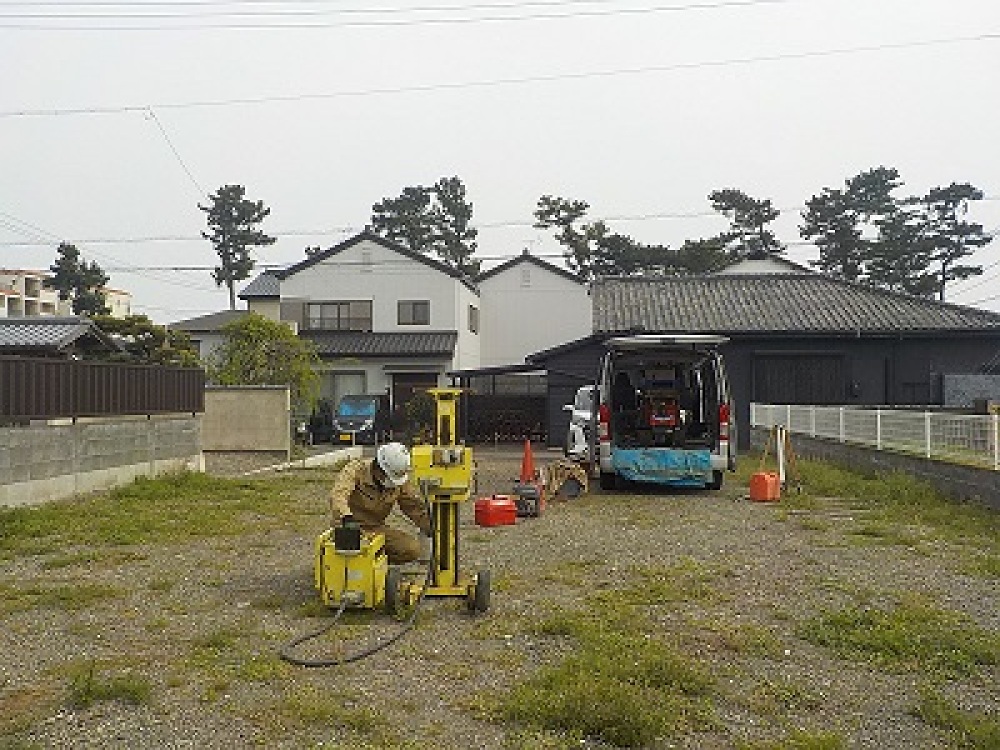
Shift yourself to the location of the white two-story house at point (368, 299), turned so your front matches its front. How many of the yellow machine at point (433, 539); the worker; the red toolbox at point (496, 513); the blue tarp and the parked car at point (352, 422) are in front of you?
5

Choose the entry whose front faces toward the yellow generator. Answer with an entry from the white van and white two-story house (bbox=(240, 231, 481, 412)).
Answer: the white two-story house

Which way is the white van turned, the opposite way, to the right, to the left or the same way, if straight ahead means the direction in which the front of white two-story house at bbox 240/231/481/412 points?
the opposite way

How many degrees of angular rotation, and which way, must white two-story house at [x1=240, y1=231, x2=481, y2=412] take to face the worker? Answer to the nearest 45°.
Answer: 0° — it already faces them

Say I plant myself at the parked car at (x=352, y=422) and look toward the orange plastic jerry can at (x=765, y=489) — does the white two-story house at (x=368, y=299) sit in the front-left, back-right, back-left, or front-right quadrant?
back-left

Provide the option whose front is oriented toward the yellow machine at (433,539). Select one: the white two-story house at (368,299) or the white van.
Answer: the white two-story house

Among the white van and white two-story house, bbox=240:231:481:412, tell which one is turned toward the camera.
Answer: the white two-story house

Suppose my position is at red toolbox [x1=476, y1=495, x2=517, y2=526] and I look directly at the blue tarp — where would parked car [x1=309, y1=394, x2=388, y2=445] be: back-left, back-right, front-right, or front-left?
front-left

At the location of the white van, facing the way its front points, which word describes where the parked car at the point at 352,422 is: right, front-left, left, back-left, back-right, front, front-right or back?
front-left

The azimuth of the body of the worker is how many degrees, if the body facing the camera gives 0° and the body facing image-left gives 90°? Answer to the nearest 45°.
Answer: approximately 315°

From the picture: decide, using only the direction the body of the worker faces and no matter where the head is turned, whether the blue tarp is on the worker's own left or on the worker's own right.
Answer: on the worker's own left

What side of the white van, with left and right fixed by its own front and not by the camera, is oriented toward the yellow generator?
back

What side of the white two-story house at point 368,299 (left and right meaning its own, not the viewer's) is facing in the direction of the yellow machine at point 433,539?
front

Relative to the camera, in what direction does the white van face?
facing away from the viewer

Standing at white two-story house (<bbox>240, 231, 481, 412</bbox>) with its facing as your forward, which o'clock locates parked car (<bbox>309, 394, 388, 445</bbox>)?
The parked car is roughly at 12 o'clock from the white two-story house.

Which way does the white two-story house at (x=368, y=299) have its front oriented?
toward the camera
